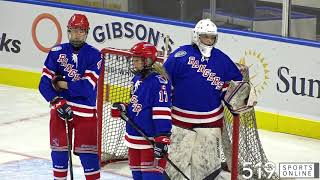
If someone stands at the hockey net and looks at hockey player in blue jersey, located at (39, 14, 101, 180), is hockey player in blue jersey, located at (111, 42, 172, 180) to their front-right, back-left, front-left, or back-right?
front-left

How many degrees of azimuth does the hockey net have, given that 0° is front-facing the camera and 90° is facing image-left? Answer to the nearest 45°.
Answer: approximately 45°

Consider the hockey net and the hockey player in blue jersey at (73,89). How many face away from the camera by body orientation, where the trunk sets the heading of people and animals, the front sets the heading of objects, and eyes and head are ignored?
0

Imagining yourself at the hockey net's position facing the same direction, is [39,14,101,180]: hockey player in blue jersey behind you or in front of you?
in front

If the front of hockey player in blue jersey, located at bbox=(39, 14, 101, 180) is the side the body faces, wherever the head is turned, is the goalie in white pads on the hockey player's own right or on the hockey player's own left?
on the hockey player's own left

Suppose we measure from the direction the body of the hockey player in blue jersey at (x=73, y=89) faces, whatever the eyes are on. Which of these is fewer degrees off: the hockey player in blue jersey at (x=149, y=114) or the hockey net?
the hockey player in blue jersey

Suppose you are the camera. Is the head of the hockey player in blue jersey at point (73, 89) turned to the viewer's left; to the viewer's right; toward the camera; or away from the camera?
toward the camera

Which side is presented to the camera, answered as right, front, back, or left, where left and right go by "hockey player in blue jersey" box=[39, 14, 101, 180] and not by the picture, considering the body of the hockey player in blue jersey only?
front
